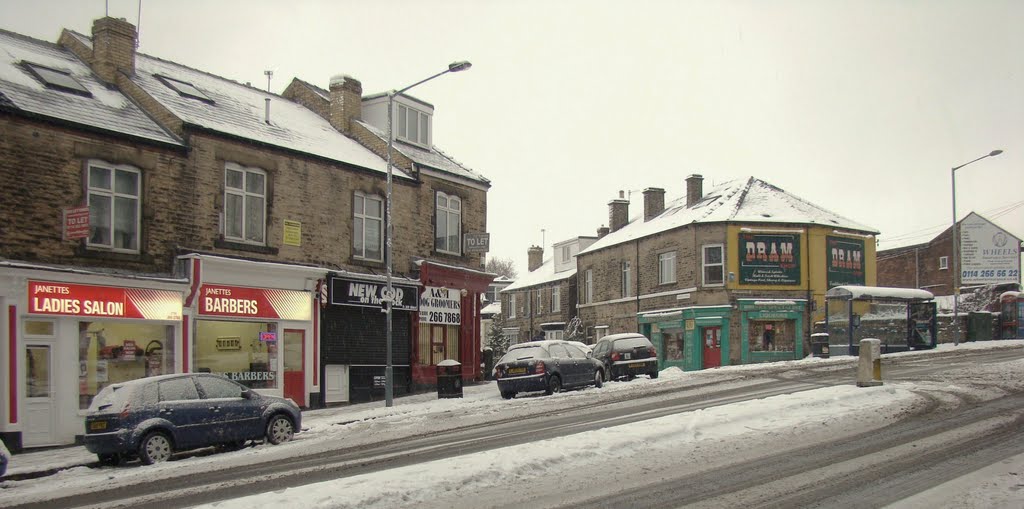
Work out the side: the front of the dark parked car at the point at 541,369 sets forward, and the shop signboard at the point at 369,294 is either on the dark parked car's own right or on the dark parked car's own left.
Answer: on the dark parked car's own left

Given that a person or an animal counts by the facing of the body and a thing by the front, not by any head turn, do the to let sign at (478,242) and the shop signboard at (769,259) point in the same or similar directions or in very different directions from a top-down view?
same or similar directions

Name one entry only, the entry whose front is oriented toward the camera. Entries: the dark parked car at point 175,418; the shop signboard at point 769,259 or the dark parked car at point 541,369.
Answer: the shop signboard

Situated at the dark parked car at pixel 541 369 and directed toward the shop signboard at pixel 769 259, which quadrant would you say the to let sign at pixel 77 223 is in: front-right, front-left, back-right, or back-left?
back-left

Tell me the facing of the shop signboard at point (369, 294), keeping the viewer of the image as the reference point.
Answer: facing the viewer and to the right of the viewer

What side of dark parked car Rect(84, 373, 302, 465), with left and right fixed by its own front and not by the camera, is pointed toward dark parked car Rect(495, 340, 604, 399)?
front

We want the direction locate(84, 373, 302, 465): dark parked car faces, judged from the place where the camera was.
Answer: facing away from the viewer and to the right of the viewer

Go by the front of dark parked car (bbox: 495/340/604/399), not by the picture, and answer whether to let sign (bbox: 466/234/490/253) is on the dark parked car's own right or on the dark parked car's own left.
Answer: on the dark parked car's own left

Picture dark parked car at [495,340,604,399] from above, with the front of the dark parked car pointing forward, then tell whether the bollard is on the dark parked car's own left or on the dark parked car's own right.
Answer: on the dark parked car's own right

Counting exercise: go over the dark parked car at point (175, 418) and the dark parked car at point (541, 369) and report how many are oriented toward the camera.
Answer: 0

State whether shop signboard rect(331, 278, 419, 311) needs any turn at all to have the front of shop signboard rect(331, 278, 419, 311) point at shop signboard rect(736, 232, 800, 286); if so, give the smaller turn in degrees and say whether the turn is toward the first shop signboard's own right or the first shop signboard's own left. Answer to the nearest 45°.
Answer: approximately 90° to the first shop signboard's own left

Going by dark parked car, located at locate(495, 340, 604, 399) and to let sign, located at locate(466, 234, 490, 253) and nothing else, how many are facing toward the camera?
1

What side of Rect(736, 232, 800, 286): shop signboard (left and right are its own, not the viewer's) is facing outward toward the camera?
front

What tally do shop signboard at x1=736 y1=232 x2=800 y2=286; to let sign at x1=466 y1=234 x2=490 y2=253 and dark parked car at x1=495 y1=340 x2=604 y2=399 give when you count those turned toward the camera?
2
